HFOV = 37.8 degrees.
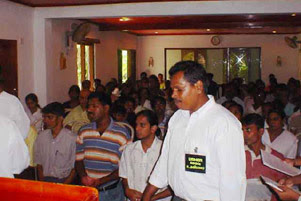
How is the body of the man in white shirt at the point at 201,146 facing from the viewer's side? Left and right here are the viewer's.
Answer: facing the viewer and to the left of the viewer

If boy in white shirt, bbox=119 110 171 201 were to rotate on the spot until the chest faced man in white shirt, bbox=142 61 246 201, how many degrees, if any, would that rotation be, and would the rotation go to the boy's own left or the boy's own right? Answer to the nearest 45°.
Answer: approximately 45° to the boy's own left

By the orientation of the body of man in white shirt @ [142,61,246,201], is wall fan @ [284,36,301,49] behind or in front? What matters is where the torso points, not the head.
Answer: behind

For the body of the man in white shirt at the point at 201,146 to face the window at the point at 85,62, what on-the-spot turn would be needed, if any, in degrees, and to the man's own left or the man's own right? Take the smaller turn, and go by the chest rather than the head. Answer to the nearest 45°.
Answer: approximately 135° to the man's own right

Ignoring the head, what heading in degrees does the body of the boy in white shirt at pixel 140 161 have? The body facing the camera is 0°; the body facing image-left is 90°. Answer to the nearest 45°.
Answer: approximately 45°

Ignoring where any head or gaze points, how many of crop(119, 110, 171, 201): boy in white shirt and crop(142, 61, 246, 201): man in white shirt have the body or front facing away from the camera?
0

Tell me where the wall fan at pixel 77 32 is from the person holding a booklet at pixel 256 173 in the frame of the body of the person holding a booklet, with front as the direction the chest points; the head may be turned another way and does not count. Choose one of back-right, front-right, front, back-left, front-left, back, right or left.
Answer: right

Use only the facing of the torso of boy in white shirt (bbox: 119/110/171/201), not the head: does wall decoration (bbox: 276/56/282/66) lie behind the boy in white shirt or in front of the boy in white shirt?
behind
